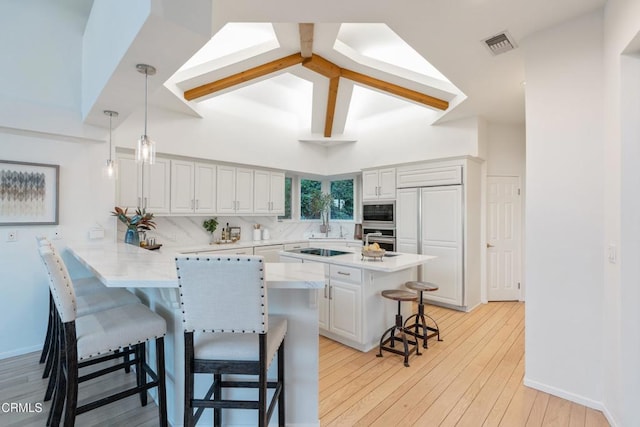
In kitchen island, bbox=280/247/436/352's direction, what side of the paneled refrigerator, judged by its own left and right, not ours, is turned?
front

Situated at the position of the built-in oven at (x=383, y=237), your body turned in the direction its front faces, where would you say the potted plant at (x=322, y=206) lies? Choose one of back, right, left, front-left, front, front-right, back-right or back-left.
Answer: right

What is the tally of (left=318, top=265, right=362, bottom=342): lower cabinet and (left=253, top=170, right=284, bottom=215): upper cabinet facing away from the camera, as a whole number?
0

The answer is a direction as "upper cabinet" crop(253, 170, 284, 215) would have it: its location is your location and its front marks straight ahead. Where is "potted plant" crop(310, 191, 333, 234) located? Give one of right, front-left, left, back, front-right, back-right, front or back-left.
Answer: left

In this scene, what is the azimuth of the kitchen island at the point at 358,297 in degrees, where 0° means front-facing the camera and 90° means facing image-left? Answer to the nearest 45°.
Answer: approximately 45°

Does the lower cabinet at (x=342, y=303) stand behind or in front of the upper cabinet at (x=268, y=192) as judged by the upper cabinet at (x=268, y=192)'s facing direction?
in front

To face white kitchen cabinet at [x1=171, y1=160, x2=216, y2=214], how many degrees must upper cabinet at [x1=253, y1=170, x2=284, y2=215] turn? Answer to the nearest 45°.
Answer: approximately 90° to its right

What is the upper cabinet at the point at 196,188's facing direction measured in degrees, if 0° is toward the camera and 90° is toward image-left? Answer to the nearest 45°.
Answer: approximately 315°

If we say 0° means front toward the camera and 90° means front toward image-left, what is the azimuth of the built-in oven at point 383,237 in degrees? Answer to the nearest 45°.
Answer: approximately 45°

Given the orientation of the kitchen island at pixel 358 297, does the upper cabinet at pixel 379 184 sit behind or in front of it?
behind

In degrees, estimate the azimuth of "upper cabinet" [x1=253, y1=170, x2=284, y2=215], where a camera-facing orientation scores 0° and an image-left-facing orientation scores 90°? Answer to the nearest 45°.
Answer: approximately 315°

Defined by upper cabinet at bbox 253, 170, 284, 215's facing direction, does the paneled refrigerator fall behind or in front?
in front

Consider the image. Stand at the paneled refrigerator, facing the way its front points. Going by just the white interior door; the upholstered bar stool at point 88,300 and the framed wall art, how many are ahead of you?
2

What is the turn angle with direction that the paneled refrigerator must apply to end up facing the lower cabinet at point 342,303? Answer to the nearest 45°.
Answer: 0° — it already faces it

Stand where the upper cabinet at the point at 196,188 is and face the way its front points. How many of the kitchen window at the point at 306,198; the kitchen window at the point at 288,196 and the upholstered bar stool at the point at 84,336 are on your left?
2

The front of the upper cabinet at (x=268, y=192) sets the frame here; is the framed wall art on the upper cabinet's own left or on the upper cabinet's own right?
on the upper cabinet's own right
